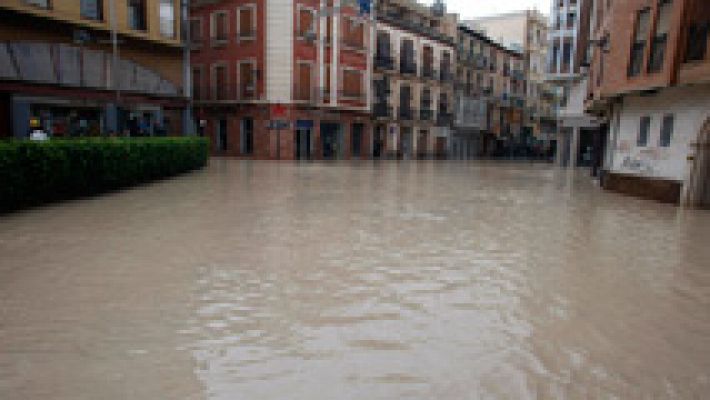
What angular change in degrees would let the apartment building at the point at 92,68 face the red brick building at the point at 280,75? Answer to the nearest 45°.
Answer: approximately 90° to its left

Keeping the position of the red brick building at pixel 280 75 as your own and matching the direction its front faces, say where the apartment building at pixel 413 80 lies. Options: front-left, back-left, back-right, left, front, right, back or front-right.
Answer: back-left

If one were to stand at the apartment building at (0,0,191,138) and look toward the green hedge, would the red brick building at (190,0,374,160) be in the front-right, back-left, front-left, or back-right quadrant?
back-left

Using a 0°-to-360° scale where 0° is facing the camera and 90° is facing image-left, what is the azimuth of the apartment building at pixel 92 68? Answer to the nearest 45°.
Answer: approximately 315°

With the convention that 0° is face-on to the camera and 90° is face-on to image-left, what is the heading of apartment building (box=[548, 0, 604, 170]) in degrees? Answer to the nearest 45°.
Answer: approximately 45°

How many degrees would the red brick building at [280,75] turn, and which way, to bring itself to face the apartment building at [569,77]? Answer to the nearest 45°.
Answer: approximately 90° to its left

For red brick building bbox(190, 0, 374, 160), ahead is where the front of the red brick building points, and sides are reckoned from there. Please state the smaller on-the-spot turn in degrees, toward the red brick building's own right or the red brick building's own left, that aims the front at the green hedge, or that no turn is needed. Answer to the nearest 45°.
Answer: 0° — it already faces it

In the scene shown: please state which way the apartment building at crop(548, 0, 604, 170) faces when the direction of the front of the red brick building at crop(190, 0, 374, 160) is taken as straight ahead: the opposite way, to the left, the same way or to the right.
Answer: to the right

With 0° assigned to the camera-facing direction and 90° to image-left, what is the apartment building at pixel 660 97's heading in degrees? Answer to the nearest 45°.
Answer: approximately 45°

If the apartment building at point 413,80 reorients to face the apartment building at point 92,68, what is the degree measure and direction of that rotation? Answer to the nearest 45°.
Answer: approximately 90° to its right
